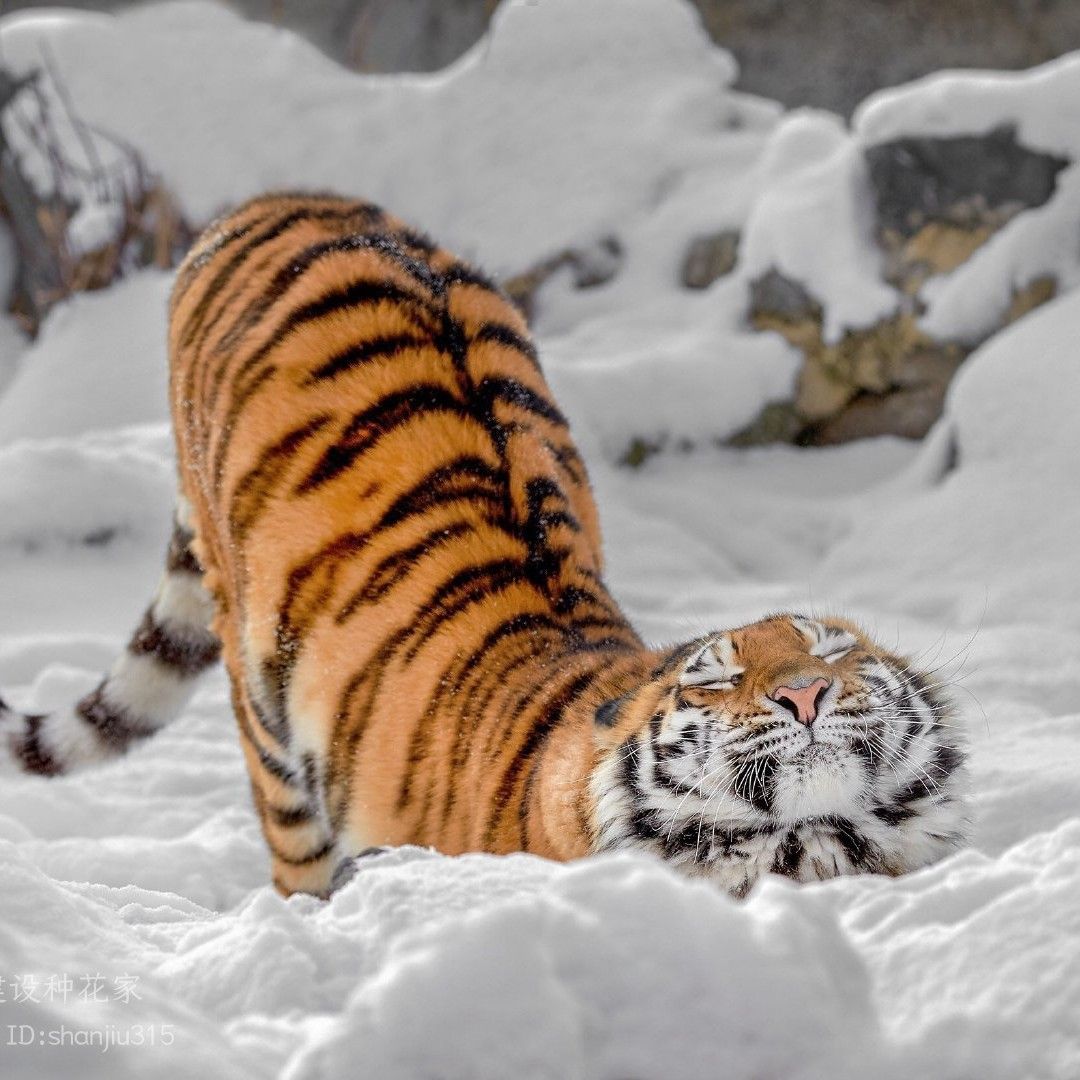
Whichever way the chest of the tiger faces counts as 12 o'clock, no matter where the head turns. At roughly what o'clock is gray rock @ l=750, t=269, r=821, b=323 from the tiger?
The gray rock is roughly at 8 o'clock from the tiger.

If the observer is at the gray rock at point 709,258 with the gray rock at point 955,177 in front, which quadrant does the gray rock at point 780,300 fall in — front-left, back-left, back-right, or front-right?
front-right

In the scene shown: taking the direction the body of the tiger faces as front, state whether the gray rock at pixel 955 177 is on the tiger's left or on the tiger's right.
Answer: on the tiger's left

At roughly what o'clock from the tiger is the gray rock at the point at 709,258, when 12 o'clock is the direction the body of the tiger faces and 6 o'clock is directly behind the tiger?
The gray rock is roughly at 8 o'clock from the tiger.

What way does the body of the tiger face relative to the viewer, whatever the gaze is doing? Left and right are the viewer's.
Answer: facing the viewer and to the right of the viewer
